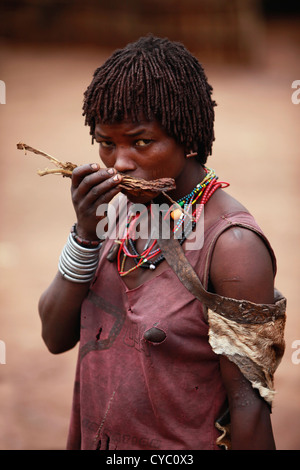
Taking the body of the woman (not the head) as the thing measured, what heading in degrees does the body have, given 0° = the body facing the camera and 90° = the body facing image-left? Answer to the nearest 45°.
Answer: approximately 45°
